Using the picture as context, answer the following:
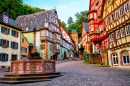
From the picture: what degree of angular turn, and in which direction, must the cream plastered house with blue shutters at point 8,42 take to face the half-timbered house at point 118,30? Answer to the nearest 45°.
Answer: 0° — it already faces it

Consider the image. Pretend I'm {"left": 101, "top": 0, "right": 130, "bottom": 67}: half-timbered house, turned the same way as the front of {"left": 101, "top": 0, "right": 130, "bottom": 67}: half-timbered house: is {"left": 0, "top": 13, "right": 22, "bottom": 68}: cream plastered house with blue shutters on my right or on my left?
on my right

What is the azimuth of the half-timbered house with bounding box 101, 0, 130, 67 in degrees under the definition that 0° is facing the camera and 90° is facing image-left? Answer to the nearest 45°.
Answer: approximately 45°

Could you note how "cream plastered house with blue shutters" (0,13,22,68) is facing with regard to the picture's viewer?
facing the viewer and to the right of the viewer

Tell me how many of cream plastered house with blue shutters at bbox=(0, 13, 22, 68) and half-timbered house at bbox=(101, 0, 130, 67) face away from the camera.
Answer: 0
